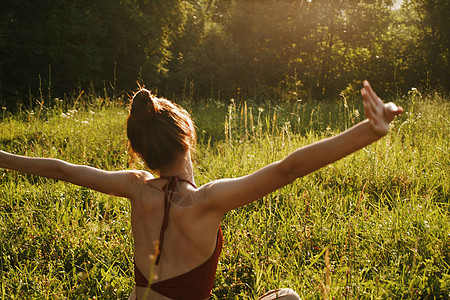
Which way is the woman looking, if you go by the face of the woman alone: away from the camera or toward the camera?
away from the camera

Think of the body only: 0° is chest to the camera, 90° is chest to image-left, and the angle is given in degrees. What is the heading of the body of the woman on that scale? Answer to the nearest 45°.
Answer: approximately 225°
